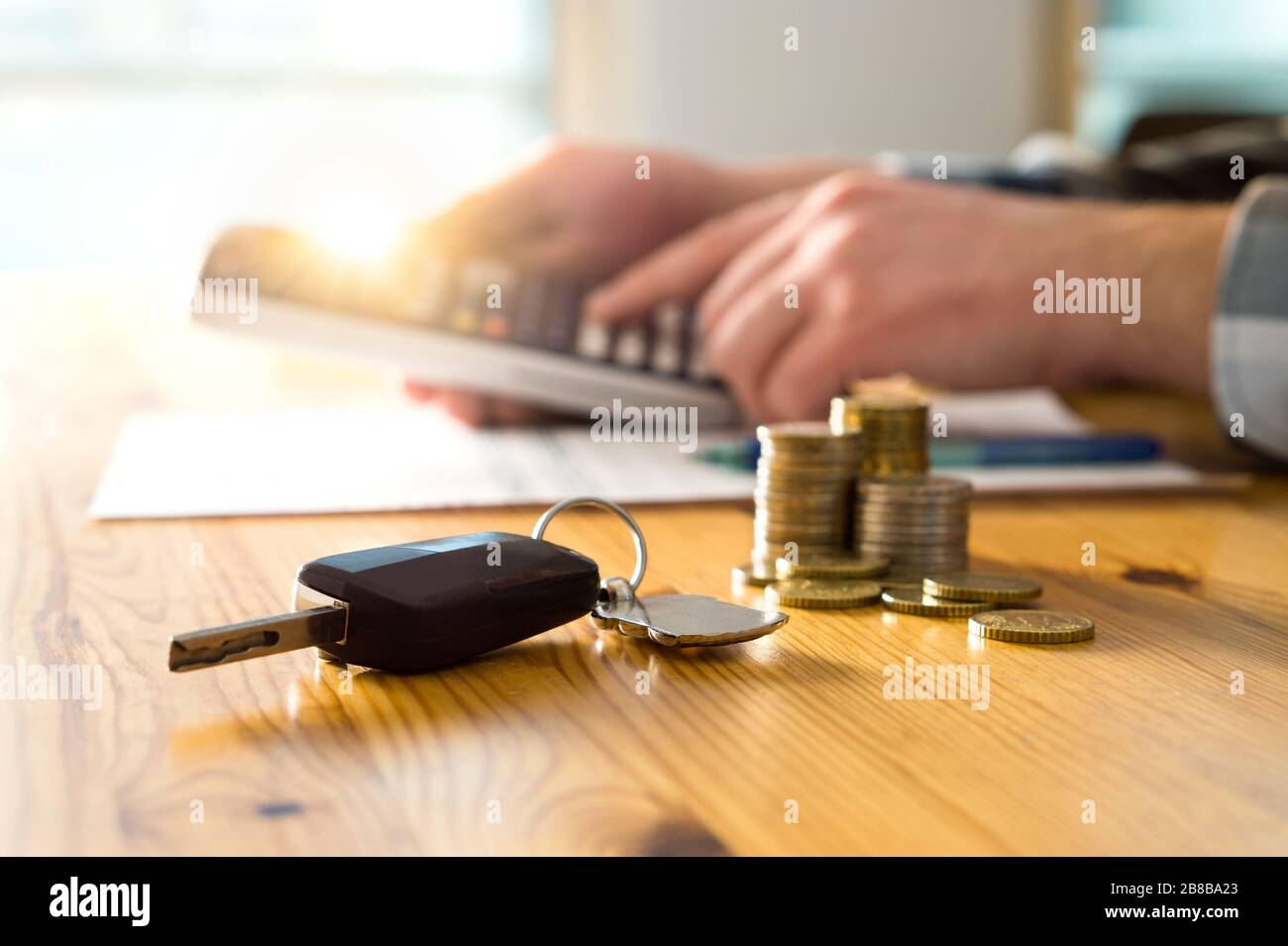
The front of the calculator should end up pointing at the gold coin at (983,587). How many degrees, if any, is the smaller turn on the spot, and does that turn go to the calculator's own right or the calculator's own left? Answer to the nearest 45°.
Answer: approximately 90° to the calculator's own right

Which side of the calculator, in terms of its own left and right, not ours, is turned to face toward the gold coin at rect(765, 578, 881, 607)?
right

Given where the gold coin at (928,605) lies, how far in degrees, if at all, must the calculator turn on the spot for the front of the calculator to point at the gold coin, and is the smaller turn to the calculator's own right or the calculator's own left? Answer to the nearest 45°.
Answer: approximately 90° to the calculator's own right

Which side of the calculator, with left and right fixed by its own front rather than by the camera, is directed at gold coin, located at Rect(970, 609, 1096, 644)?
right
